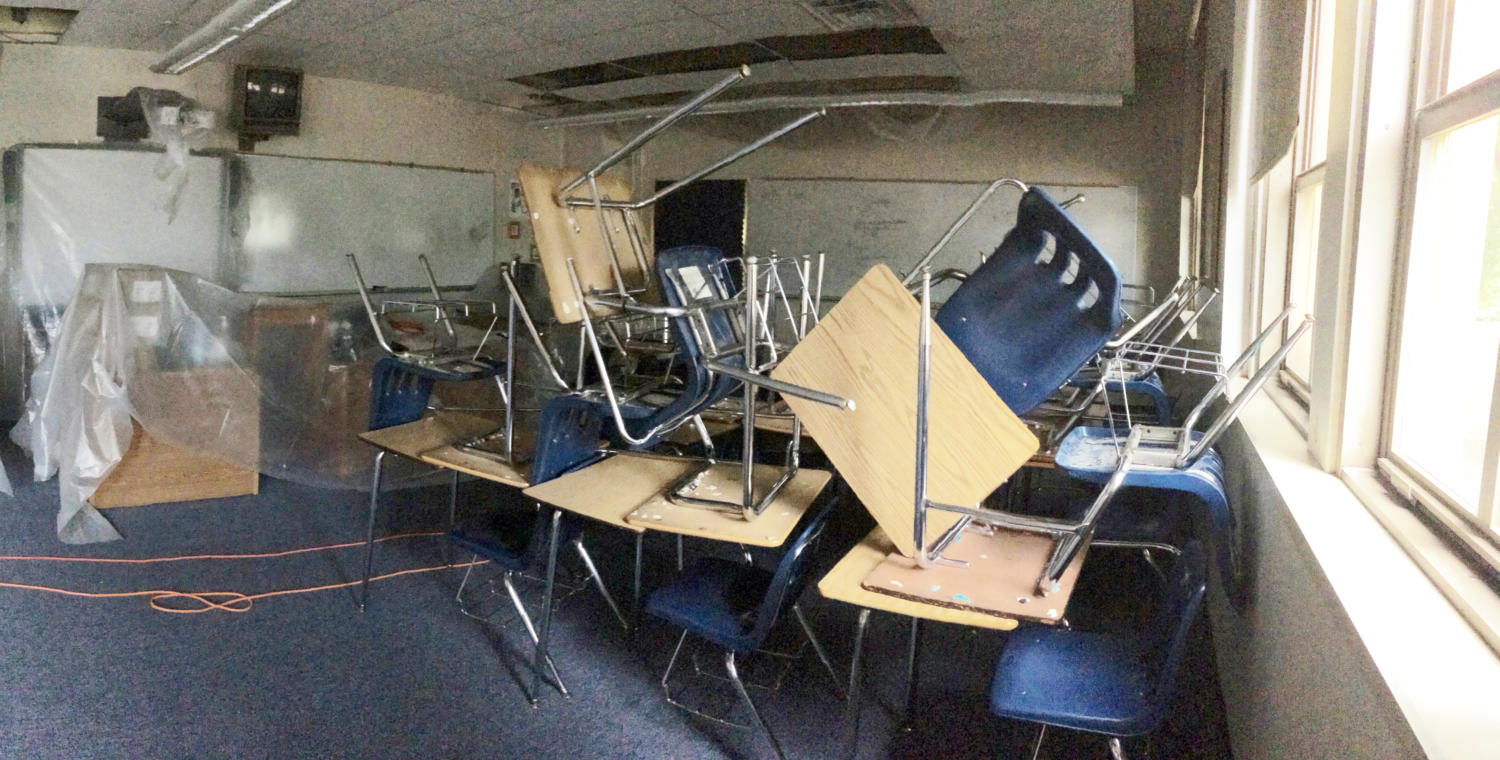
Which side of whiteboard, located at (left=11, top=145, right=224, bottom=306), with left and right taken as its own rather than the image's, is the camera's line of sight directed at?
front

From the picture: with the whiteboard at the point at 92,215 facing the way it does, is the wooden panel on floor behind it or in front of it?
in front

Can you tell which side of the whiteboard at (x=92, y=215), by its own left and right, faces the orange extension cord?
front

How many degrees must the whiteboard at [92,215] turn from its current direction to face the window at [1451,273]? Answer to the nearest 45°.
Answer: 0° — it already faces it

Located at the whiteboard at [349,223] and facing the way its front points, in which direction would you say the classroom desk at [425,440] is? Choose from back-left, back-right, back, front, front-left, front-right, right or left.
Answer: front-right

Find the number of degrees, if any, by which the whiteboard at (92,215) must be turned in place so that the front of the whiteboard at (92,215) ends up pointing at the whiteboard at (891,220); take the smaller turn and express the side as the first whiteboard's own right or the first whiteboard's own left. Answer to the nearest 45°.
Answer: approximately 90° to the first whiteboard's own left

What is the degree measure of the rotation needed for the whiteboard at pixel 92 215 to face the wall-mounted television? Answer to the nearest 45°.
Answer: approximately 90° to its left

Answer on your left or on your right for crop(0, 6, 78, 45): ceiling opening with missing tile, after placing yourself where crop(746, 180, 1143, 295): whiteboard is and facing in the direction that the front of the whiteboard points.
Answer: on your right

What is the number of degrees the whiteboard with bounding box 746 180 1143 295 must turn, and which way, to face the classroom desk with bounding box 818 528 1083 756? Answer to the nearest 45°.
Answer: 0° — it already faces it

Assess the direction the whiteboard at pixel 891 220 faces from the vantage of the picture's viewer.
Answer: facing the viewer

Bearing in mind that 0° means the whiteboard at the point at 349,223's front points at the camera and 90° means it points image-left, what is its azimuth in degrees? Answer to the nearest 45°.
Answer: approximately 315°

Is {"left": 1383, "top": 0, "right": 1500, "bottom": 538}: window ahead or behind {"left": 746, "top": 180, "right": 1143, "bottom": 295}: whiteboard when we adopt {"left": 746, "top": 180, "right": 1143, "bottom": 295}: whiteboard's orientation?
ahead
